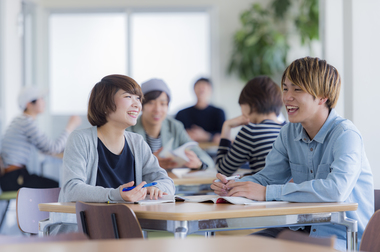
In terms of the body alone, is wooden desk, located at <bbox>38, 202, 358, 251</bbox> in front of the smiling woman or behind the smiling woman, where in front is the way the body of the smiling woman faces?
in front

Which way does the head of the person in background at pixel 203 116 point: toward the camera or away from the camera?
toward the camera

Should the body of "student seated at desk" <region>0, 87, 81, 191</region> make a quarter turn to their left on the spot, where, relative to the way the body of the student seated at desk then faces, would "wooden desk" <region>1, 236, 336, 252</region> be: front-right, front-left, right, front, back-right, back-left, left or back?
back

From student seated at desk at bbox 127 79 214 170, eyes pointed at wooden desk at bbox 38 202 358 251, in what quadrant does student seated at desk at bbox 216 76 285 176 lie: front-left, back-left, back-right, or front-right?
front-left

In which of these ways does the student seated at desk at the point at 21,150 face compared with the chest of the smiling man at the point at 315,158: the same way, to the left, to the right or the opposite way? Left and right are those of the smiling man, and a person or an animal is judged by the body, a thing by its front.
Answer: the opposite way

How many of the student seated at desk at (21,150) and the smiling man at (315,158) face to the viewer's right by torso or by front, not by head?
1

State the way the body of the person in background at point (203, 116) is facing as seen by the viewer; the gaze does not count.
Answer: toward the camera

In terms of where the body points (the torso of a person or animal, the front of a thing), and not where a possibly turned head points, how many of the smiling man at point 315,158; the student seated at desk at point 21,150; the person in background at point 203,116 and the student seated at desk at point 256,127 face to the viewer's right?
1

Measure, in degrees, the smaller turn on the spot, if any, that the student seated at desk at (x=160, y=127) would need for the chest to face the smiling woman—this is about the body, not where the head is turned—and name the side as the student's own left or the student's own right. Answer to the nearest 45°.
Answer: approximately 45° to the student's own right

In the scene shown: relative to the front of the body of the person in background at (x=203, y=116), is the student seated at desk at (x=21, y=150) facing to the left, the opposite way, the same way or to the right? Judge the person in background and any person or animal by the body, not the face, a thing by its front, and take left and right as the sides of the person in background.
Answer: to the left

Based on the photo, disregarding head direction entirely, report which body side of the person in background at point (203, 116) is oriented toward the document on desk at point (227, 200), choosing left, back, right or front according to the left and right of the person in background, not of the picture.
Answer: front

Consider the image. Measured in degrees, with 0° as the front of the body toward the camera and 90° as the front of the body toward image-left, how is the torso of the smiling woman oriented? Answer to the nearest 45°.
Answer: approximately 315°

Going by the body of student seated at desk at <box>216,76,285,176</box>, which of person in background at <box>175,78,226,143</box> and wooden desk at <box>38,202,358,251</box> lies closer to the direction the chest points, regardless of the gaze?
the person in background

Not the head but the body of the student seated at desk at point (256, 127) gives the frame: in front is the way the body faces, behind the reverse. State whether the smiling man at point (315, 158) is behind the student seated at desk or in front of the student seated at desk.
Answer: behind

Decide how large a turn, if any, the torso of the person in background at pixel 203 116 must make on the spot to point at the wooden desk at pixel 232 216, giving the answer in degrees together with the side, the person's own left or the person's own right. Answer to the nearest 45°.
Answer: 0° — they already face it

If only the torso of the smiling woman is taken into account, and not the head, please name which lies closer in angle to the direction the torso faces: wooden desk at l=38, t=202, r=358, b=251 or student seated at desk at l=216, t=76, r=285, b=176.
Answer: the wooden desk
